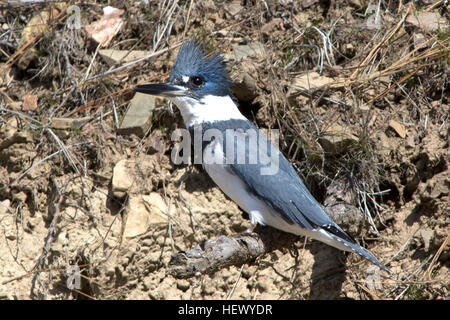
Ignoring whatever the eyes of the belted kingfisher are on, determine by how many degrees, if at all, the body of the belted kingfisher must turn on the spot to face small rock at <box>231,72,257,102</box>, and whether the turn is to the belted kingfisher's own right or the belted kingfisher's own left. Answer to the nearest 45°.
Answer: approximately 90° to the belted kingfisher's own right

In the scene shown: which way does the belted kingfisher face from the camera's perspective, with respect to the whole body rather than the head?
to the viewer's left

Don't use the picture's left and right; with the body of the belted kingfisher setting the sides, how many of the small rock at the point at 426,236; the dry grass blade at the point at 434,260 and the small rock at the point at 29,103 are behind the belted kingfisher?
2

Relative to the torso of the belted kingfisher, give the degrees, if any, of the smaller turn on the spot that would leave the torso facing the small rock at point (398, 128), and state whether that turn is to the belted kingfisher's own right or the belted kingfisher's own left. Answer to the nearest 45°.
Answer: approximately 135° to the belted kingfisher's own right

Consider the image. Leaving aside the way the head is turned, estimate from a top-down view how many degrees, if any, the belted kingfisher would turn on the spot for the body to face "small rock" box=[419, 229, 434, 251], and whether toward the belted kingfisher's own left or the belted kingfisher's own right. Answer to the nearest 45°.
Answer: approximately 180°

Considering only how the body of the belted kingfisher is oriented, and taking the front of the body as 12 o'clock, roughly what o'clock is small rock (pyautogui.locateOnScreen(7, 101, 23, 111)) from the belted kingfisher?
The small rock is roughly at 1 o'clock from the belted kingfisher.
